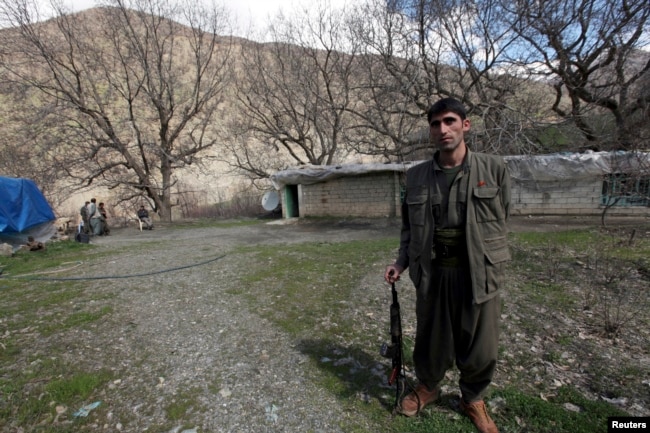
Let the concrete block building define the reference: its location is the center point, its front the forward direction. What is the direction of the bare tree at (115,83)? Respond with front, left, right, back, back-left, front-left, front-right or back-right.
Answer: right

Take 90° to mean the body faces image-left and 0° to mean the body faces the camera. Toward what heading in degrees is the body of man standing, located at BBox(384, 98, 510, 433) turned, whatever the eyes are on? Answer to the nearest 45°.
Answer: approximately 0°

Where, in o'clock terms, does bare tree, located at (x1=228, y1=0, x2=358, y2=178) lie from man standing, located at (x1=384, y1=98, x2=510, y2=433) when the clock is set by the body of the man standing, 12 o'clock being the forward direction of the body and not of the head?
The bare tree is roughly at 5 o'clock from the man standing.

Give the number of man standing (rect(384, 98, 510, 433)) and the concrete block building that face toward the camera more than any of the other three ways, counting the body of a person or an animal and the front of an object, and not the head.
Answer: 2

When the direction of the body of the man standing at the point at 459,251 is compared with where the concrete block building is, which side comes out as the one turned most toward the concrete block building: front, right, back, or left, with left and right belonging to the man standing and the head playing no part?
back

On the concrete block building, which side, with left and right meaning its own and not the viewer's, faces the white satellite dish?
right

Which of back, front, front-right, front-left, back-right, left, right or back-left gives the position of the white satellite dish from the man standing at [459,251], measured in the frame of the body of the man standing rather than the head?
back-right

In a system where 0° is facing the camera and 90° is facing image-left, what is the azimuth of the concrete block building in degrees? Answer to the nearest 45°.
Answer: approximately 0°

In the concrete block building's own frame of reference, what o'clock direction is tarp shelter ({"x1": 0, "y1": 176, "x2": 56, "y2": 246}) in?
The tarp shelter is roughly at 2 o'clock from the concrete block building.
